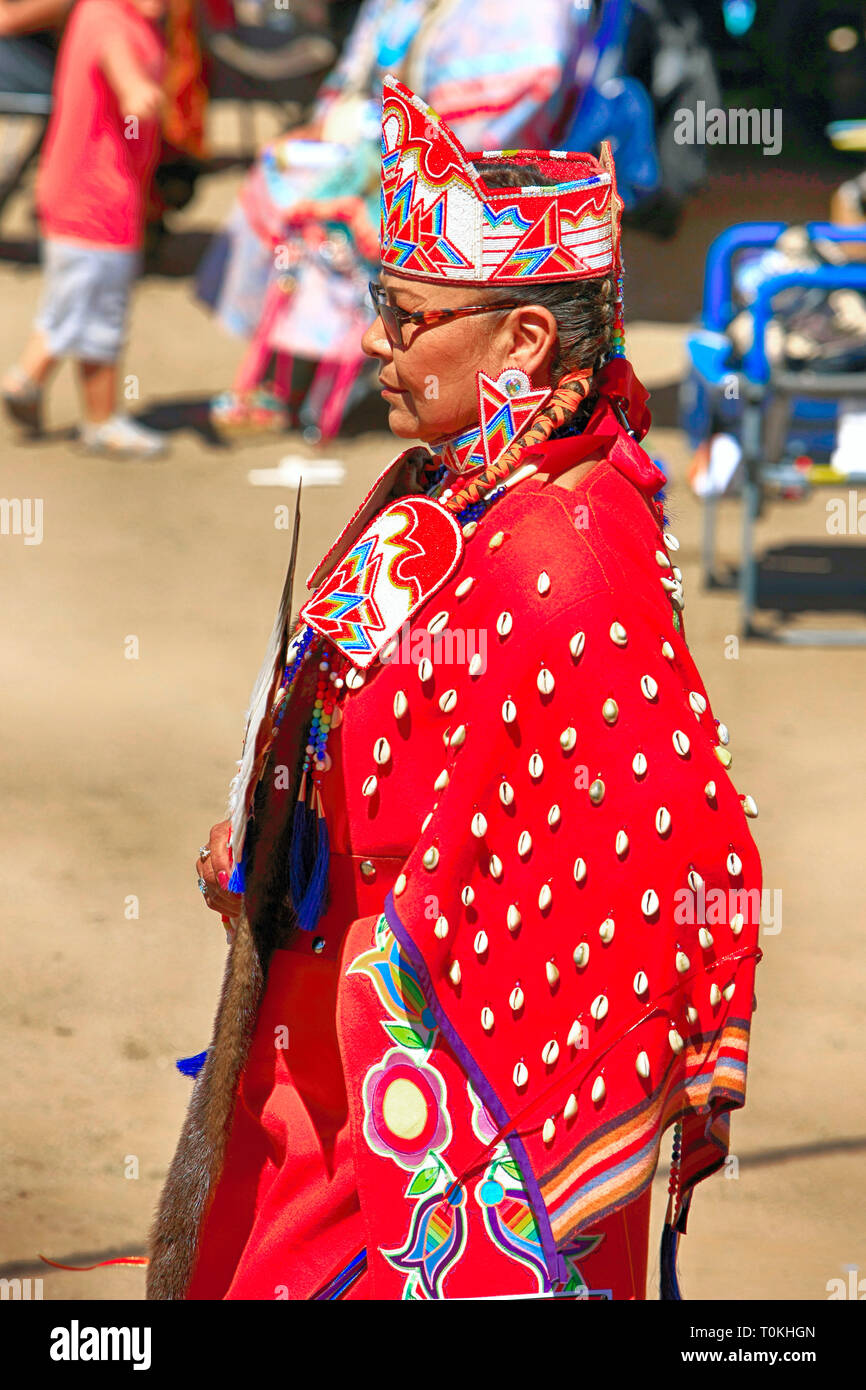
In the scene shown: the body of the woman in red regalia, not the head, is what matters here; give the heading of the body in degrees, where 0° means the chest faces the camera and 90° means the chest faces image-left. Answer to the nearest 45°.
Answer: approximately 90°

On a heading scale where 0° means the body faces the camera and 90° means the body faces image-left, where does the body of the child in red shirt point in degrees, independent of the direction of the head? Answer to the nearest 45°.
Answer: approximately 270°

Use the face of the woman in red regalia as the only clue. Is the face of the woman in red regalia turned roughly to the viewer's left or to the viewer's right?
to the viewer's left
